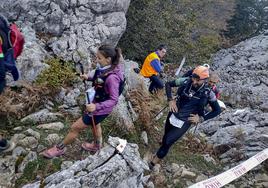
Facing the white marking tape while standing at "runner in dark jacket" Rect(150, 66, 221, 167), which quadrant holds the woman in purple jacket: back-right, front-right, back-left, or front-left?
back-right

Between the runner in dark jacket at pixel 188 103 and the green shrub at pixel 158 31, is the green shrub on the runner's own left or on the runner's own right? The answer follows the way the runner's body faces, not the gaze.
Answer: on the runner's own right

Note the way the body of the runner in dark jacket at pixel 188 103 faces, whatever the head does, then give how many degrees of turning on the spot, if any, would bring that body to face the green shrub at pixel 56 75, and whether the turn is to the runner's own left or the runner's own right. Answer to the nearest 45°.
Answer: approximately 45° to the runner's own right

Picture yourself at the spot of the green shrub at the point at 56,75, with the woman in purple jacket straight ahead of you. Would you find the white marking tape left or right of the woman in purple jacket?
left

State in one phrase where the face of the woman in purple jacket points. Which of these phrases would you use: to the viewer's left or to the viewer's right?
to the viewer's left

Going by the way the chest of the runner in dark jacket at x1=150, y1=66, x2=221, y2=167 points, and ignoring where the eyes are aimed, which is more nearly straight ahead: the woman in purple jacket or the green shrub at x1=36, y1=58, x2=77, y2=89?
the woman in purple jacket

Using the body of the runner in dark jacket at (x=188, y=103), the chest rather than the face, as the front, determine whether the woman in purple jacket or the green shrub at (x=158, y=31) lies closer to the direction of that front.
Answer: the woman in purple jacket

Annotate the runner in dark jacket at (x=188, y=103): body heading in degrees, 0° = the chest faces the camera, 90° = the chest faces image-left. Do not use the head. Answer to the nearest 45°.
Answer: approximately 45°
